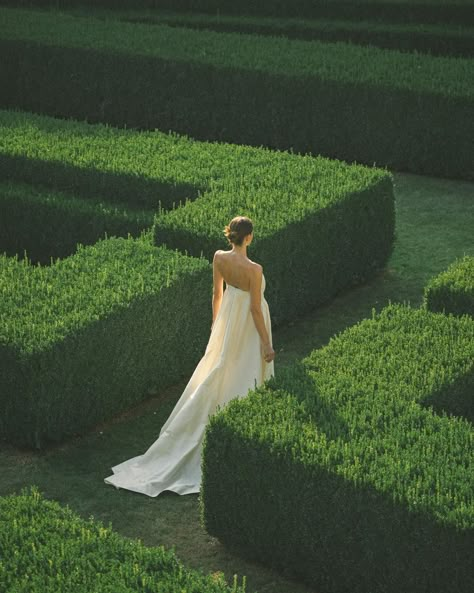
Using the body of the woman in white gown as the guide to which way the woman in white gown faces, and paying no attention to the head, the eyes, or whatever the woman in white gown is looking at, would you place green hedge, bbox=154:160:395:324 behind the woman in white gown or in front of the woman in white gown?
in front

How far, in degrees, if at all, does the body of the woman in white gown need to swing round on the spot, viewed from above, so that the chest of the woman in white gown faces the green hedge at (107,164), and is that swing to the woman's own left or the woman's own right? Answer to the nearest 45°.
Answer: approximately 45° to the woman's own left

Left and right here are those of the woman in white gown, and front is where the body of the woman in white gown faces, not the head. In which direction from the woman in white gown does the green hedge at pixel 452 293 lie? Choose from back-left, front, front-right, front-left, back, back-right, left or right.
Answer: front

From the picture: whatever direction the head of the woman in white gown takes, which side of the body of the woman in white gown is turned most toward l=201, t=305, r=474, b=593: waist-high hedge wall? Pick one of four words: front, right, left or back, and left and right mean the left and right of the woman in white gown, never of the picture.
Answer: right

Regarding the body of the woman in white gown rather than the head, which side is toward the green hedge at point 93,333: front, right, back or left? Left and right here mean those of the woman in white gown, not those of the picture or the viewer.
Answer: left

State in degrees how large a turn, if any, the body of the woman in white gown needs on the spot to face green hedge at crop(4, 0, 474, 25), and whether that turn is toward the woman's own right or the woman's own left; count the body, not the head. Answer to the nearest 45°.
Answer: approximately 45° to the woman's own left

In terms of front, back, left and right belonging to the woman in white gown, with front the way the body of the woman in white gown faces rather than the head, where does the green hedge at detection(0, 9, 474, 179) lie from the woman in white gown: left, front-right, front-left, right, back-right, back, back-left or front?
front-left

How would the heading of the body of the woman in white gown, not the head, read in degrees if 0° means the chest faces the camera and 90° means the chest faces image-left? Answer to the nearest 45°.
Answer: approximately 225°

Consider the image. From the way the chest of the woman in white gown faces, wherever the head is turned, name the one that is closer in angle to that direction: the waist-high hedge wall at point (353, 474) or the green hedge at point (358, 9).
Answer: the green hedge

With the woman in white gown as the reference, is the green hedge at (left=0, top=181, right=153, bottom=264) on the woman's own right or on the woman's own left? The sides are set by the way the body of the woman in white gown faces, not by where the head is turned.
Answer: on the woman's own left

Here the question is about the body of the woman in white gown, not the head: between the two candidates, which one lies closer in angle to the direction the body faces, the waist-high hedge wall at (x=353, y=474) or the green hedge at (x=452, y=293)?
the green hedge
